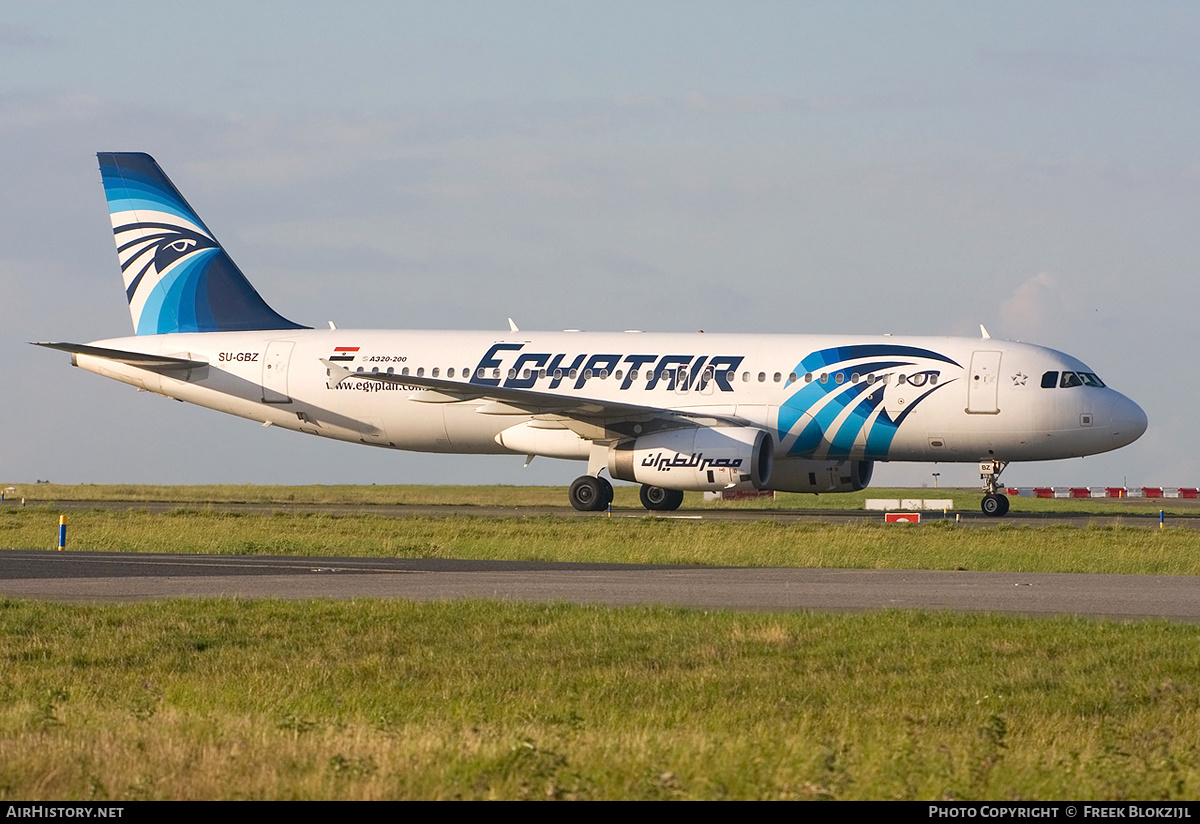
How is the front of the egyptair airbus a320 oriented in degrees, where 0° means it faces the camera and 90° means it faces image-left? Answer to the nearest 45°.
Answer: approximately 270°
